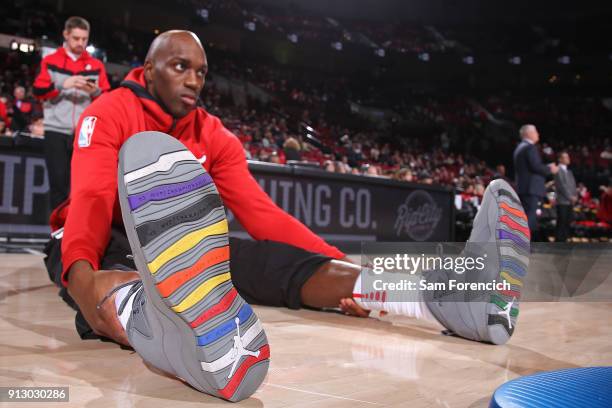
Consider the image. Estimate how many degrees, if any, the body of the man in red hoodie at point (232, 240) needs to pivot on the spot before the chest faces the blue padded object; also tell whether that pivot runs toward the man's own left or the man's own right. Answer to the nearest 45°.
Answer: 0° — they already face it

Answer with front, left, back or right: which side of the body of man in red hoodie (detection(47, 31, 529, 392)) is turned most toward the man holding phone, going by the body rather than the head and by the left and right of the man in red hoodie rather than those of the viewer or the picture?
back

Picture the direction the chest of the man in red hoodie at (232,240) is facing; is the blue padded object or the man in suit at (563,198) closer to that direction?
the blue padded object

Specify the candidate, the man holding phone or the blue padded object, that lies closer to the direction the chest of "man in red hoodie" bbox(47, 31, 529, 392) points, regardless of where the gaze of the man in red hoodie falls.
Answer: the blue padded object

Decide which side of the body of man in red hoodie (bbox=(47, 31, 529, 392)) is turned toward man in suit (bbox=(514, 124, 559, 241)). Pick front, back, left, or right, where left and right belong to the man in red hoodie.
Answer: left

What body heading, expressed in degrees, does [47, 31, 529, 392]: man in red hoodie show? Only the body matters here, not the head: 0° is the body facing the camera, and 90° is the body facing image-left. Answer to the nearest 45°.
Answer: approximately 315°

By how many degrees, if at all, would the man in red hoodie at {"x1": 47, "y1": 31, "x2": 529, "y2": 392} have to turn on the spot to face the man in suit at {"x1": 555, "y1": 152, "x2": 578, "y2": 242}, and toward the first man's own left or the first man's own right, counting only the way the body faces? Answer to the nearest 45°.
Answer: approximately 90° to the first man's own left

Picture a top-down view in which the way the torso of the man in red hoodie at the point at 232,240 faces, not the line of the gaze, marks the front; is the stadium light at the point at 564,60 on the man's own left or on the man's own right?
on the man's own left
